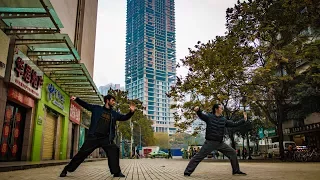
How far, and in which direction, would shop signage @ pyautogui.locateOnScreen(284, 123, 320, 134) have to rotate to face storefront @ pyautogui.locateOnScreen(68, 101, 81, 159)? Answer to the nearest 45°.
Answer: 0° — it already faces it

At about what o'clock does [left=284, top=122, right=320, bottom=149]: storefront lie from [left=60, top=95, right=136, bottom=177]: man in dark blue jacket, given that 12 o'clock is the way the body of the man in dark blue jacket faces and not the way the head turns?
The storefront is roughly at 9 o'clock from the man in dark blue jacket.

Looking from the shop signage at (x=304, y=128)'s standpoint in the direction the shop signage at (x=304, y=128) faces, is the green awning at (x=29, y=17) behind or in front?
in front

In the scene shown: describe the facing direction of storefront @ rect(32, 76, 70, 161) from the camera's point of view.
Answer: facing the viewer and to the right of the viewer

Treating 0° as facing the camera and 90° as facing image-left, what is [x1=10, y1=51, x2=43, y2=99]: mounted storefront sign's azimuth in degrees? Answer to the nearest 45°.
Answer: approximately 315°

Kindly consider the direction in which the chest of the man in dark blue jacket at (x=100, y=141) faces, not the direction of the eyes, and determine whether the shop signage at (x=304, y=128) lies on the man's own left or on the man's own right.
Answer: on the man's own left

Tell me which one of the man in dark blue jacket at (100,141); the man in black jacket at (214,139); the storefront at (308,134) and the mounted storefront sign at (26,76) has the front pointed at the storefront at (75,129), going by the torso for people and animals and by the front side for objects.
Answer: the storefront at (308,134)

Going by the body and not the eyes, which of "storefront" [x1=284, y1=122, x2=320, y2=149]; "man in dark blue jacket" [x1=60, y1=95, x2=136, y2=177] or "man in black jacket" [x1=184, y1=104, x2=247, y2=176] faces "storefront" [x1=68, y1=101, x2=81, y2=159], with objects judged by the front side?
"storefront" [x1=284, y1=122, x2=320, y2=149]

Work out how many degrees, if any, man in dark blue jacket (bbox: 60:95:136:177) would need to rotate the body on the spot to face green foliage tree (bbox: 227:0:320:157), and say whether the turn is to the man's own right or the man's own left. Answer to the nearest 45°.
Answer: approximately 90° to the man's own left

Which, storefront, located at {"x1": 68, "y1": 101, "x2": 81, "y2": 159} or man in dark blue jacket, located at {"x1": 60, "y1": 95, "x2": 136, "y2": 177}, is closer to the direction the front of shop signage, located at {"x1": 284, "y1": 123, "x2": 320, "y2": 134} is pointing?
the storefront

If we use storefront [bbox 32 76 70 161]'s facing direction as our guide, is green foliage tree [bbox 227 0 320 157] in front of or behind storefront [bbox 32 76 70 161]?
in front

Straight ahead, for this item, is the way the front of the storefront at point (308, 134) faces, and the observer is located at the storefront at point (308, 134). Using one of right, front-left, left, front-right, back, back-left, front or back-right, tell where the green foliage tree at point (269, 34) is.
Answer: front-left

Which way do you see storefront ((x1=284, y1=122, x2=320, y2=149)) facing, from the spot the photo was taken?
facing the viewer and to the left of the viewer

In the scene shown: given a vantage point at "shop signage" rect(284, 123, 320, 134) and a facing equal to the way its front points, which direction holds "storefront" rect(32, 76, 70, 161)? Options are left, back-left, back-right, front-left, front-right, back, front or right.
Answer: front

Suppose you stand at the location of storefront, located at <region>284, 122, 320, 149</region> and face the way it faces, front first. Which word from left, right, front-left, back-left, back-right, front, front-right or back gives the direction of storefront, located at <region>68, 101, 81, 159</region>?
front
